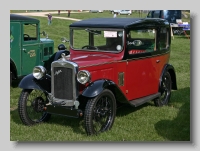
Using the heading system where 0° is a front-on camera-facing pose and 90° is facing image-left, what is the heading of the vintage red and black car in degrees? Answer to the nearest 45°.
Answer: approximately 45°

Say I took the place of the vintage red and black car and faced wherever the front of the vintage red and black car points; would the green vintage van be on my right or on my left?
on my right
